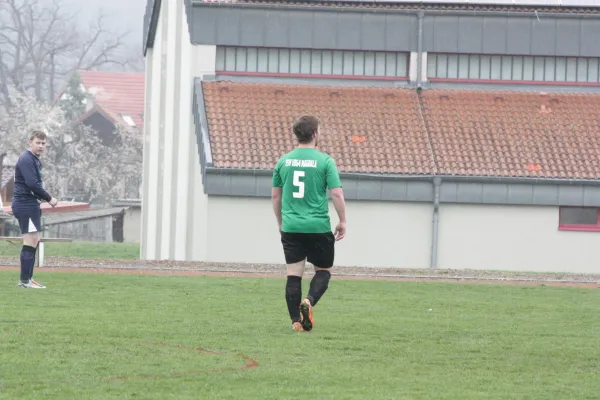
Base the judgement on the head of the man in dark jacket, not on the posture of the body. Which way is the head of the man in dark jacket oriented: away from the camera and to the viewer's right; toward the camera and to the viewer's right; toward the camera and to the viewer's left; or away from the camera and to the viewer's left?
toward the camera and to the viewer's right

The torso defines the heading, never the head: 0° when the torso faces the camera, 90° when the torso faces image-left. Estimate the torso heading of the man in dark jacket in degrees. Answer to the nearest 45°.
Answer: approximately 270°

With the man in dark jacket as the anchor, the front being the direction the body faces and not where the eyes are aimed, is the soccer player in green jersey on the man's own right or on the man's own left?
on the man's own right

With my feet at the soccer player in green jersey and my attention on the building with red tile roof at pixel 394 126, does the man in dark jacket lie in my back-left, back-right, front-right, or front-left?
front-left

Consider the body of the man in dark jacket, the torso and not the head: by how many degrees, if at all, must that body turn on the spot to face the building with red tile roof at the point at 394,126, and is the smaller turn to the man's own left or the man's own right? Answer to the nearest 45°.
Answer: approximately 45° to the man's own left
